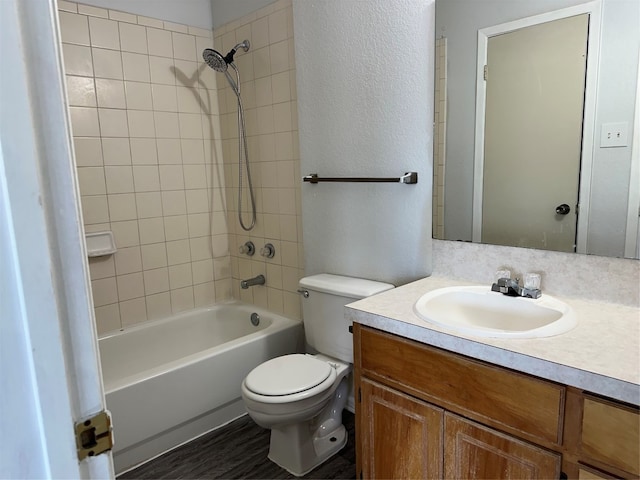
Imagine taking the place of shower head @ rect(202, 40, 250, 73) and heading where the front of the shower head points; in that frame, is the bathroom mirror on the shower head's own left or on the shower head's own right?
on the shower head's own left

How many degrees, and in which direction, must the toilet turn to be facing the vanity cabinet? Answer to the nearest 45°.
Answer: approximately 90° to its left

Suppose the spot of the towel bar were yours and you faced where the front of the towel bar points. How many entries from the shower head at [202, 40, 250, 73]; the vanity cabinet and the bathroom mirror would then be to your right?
1

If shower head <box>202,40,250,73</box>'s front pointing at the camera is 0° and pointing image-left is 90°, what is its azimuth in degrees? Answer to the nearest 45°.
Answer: approximately 45°

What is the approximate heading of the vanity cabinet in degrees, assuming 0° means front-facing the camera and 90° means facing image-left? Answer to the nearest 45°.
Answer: approximately 45°

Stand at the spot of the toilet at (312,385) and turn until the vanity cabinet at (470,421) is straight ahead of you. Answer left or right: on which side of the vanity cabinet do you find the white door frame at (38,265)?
right
